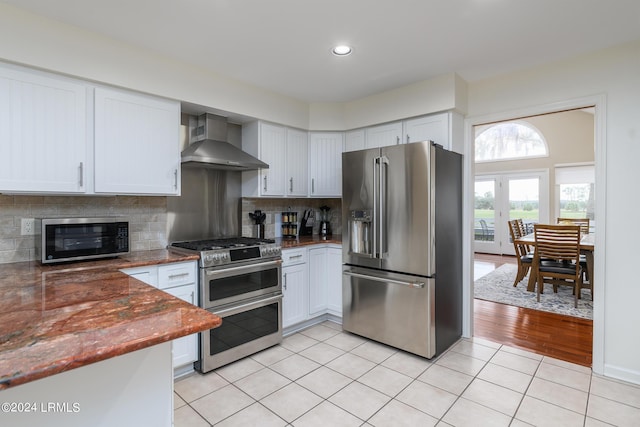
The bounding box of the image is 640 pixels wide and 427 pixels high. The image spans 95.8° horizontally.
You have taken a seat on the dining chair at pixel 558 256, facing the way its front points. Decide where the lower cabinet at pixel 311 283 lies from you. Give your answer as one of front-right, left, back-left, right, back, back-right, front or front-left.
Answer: back-left

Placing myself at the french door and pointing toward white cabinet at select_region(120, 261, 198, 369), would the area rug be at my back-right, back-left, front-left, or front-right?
front-left

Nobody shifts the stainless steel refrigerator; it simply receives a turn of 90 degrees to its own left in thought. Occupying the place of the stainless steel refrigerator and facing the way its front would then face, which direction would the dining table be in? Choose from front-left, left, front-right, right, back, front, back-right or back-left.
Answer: left

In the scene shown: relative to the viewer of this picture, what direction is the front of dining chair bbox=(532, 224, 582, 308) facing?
facing away from the viewer

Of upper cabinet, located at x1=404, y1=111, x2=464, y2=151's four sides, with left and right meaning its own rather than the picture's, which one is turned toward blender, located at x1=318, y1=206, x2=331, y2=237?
right

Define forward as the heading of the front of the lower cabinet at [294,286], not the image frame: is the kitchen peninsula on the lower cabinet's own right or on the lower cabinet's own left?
on the lower cabinet's own right

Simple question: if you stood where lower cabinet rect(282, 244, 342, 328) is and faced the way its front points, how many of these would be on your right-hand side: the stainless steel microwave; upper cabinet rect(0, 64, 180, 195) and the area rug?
2

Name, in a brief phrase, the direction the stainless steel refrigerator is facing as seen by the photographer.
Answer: facing the viewer and to the left of the viewer

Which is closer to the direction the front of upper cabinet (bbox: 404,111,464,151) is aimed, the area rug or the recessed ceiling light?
the recessed ceiling light

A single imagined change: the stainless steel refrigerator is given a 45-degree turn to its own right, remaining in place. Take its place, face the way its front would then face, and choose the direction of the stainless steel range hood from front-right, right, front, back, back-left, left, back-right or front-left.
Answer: front

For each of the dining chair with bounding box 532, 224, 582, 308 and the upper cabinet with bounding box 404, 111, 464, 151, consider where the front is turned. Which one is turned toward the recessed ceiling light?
the upper cabinet

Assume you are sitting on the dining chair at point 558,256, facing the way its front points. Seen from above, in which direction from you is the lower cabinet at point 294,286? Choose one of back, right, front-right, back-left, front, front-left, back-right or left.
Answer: back-left

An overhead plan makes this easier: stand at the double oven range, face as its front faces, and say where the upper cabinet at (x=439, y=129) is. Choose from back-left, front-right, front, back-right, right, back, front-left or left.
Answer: front-left

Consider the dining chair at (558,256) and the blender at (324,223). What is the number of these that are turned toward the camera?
1

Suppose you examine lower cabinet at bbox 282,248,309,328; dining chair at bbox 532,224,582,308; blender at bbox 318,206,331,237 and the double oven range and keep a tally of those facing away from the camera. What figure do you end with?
1

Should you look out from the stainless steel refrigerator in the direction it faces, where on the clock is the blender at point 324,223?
The blender is roughly at 3 o'clock from the stainless steel refrigerator.

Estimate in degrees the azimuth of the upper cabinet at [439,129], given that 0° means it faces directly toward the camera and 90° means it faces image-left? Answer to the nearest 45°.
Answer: approximately 45°
